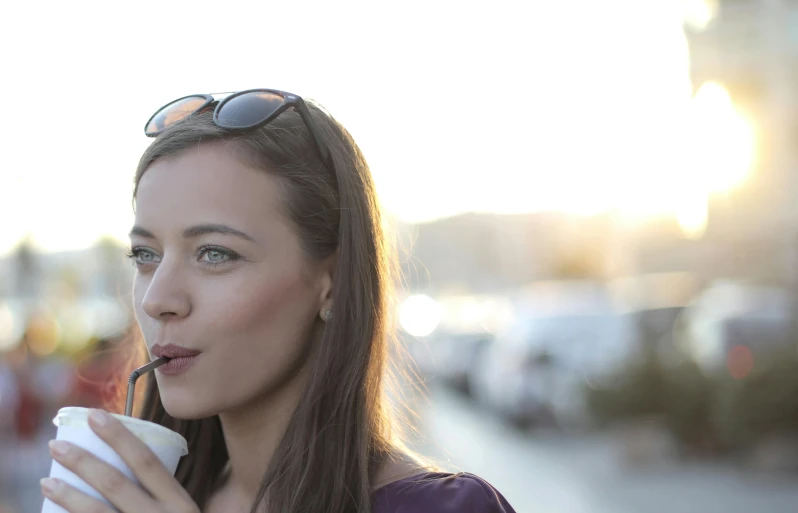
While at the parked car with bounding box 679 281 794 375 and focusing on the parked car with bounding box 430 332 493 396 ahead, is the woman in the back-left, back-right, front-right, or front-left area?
back-left

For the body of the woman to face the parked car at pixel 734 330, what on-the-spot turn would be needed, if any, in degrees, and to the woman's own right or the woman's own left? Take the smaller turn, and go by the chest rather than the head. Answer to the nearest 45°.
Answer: approximately 180°

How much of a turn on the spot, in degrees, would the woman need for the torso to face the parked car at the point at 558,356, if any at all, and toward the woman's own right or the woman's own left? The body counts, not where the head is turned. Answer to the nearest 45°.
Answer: approximately 135° to the woman's own right

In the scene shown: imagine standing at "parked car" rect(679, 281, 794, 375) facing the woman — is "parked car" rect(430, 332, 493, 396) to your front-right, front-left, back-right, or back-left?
back-right

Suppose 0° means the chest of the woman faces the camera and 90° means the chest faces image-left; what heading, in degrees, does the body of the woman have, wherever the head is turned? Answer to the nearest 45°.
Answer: approximately 45°

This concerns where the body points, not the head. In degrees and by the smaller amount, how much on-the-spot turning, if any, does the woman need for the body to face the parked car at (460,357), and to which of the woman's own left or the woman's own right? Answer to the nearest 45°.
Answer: approximately 135° to the woman's own right
